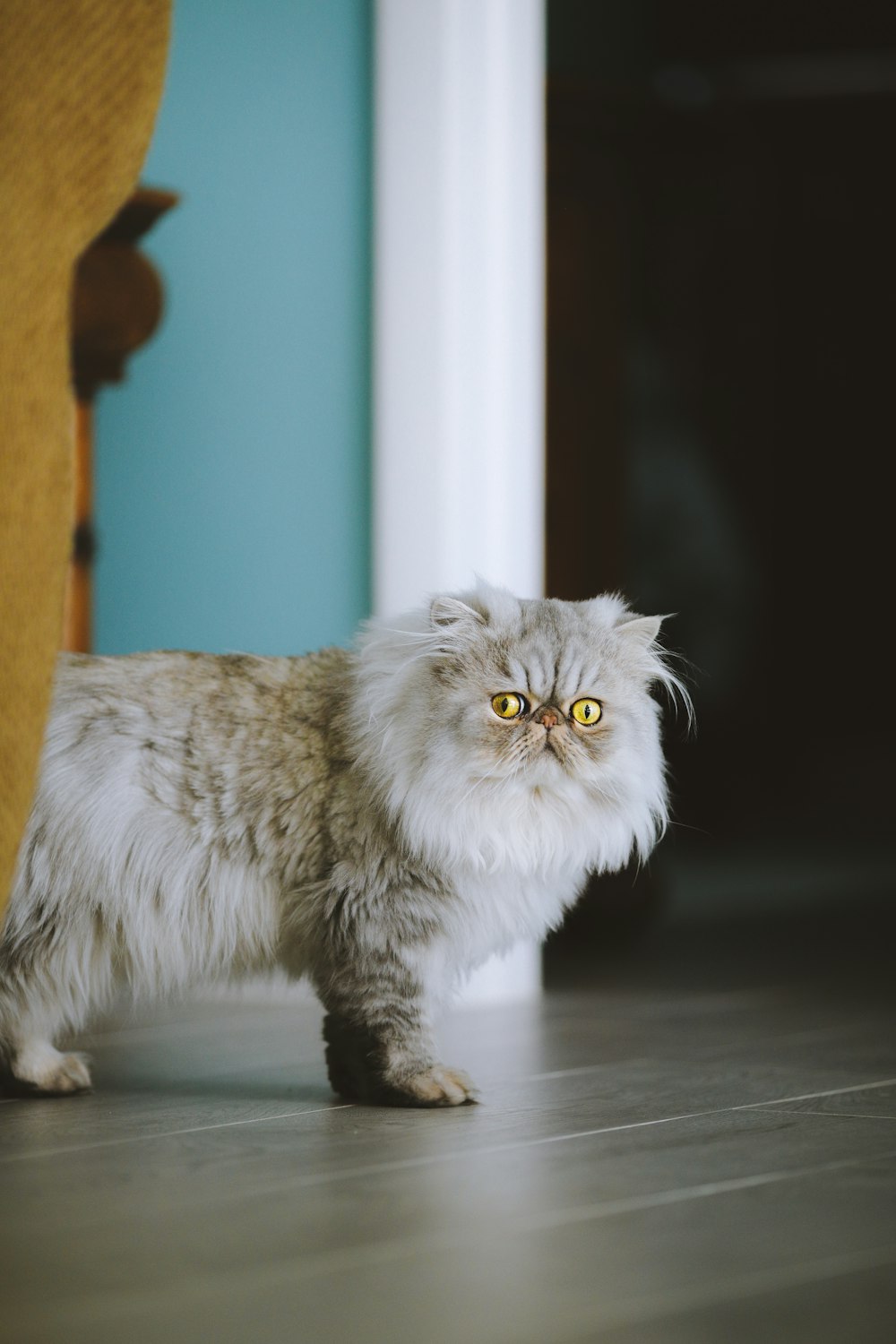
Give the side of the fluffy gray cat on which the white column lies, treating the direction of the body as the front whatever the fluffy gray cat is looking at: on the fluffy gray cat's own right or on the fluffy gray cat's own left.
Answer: on the fluffy gray cat's own left

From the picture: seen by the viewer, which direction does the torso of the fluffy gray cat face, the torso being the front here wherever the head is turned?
to the viewer's right

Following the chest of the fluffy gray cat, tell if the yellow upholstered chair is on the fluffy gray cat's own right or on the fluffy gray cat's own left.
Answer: on the fluffy gray cat's own right
